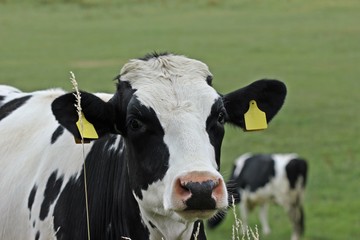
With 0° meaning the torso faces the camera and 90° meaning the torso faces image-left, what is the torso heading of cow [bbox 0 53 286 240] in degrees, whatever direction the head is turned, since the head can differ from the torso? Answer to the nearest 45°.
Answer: approximately 315°

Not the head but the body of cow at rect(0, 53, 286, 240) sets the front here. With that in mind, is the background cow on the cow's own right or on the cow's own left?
on the cow's own left
